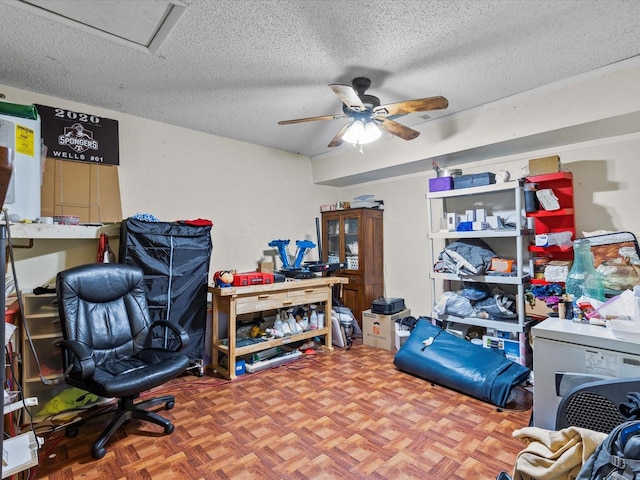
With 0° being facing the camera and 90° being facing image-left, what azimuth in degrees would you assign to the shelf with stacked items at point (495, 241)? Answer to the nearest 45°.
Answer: approximately 45°

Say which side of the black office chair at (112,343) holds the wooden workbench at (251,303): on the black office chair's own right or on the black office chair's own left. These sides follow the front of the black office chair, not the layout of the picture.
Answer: on the black office chair's own left

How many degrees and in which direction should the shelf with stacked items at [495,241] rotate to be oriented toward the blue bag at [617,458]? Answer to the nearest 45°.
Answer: approximately 45° to its left

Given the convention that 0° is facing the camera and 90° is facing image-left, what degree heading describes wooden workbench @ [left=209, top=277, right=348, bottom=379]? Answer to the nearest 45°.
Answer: approximately 315°

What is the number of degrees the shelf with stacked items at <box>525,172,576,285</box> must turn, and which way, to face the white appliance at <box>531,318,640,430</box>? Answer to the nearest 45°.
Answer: approximately 45° to its left

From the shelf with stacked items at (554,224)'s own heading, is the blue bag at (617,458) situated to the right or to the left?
on its left

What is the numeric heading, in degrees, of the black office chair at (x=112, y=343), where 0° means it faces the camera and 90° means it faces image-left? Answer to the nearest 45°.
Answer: approximately 315°

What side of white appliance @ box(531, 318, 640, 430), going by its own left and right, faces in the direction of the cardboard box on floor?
right
